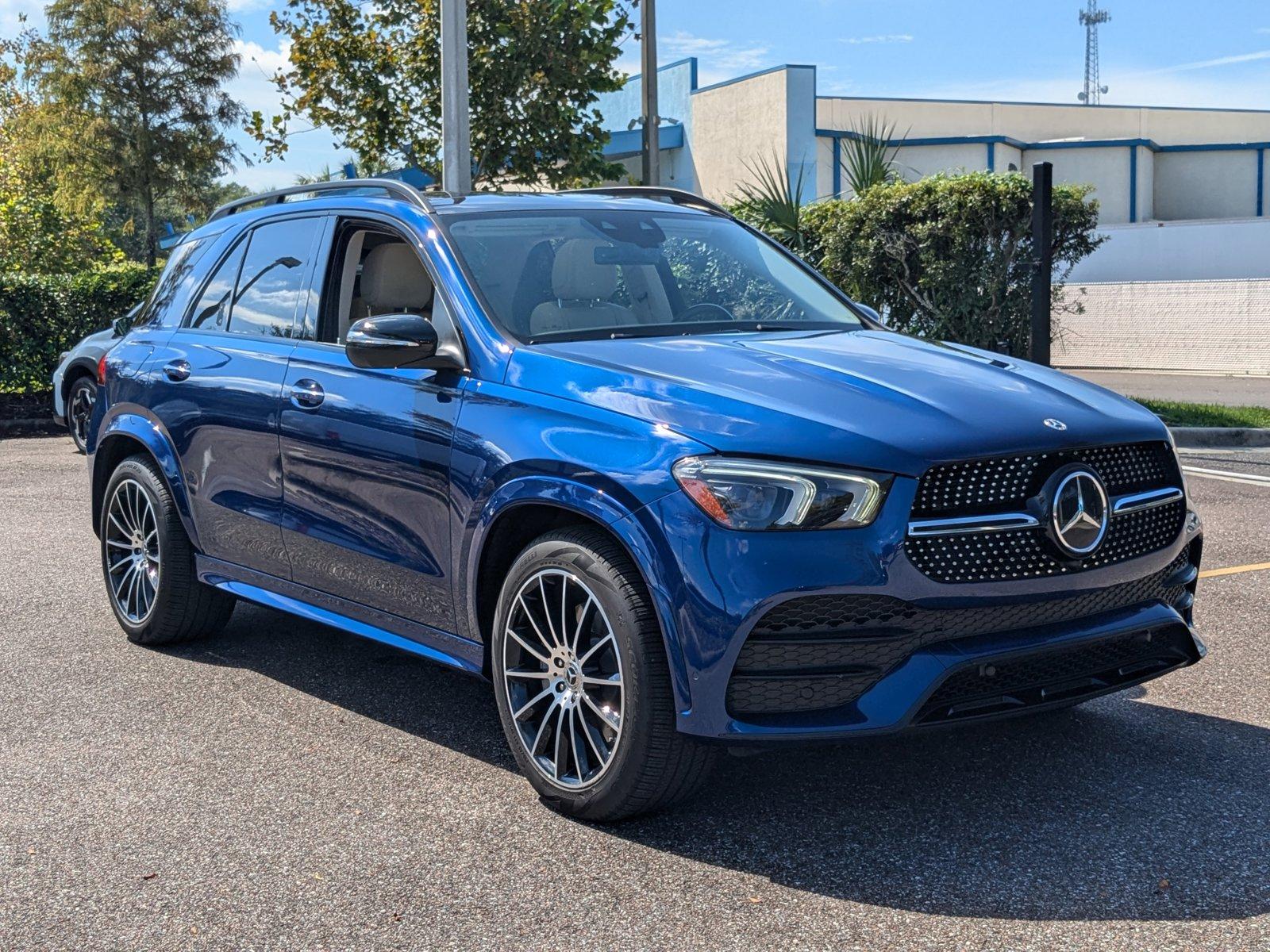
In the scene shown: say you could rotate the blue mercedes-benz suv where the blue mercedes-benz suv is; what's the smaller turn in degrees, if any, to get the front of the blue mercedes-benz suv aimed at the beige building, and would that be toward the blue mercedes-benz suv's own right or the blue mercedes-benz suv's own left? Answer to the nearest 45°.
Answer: approximately 135° to the blue mercedes-benz suv's own left

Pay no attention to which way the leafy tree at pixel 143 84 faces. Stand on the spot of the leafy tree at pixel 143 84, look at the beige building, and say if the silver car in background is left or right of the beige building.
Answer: right

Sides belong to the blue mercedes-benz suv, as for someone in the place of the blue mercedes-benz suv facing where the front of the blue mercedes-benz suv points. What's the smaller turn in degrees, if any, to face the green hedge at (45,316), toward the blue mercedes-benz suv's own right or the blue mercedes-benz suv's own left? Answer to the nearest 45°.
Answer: approximately 180°

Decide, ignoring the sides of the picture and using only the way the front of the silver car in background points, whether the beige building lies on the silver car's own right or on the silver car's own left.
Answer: on the silver car's own right

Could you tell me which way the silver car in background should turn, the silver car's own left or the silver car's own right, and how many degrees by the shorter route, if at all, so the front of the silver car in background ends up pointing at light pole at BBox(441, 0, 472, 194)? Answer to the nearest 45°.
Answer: approximately 135° to the silver car's own right

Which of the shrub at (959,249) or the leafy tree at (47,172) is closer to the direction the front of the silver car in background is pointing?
the leafy tree

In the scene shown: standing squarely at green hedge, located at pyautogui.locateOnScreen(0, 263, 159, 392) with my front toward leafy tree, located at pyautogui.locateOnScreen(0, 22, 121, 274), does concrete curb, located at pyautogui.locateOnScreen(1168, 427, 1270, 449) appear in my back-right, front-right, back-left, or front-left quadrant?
back-right

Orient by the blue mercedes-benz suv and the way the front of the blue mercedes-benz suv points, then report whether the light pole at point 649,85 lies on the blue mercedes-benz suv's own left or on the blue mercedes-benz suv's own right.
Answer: on the blue mercedes-benz suv's own left

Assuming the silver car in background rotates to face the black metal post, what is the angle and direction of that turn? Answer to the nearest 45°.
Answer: approximately 135° to its right

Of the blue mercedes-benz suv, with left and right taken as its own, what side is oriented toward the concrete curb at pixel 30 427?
back

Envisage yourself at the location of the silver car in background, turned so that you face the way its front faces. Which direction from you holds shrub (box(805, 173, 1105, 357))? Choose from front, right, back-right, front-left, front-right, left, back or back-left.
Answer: back-right

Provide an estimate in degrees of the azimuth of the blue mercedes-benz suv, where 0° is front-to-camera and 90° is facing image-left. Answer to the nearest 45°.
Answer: approximately 315°
